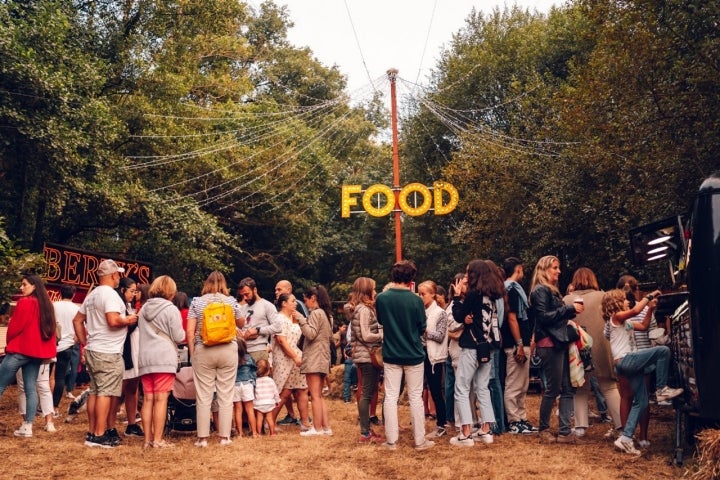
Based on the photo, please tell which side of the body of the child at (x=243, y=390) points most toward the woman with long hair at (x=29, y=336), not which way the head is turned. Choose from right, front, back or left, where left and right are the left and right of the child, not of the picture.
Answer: left

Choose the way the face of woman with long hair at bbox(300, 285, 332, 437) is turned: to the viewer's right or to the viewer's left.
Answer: to the viewer's left

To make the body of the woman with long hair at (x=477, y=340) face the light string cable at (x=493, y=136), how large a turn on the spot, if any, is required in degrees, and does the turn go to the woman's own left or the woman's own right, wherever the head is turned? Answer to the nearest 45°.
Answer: approximately 45° to the woman's own right

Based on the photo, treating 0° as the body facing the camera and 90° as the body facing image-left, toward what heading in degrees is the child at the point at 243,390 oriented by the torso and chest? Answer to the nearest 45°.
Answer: approximately 180°

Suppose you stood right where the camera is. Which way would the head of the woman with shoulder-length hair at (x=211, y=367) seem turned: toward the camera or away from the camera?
away from the camera

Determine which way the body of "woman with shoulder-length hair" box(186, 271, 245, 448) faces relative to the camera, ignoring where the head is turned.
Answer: away from the camera

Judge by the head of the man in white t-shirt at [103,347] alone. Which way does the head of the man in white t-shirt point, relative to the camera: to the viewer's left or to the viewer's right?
to the viewer's right

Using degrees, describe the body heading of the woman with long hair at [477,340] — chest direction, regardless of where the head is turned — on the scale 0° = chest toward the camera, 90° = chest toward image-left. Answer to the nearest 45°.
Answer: approximately 135°

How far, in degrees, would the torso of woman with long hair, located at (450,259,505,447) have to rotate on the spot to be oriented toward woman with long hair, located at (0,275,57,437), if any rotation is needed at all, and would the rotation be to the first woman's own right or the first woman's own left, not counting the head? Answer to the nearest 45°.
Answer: approximately 45° to the first woman's own left

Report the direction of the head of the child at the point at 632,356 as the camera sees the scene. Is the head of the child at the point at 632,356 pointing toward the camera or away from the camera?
away from the camera

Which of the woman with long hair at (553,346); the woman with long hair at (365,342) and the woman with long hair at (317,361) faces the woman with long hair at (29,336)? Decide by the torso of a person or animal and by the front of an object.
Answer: the woman with long hair at (317,361)

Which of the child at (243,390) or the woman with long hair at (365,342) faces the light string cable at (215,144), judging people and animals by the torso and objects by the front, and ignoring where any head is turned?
the child

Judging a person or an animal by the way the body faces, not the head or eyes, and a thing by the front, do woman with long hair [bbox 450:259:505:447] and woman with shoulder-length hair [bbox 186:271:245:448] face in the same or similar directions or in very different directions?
same or similar directions
